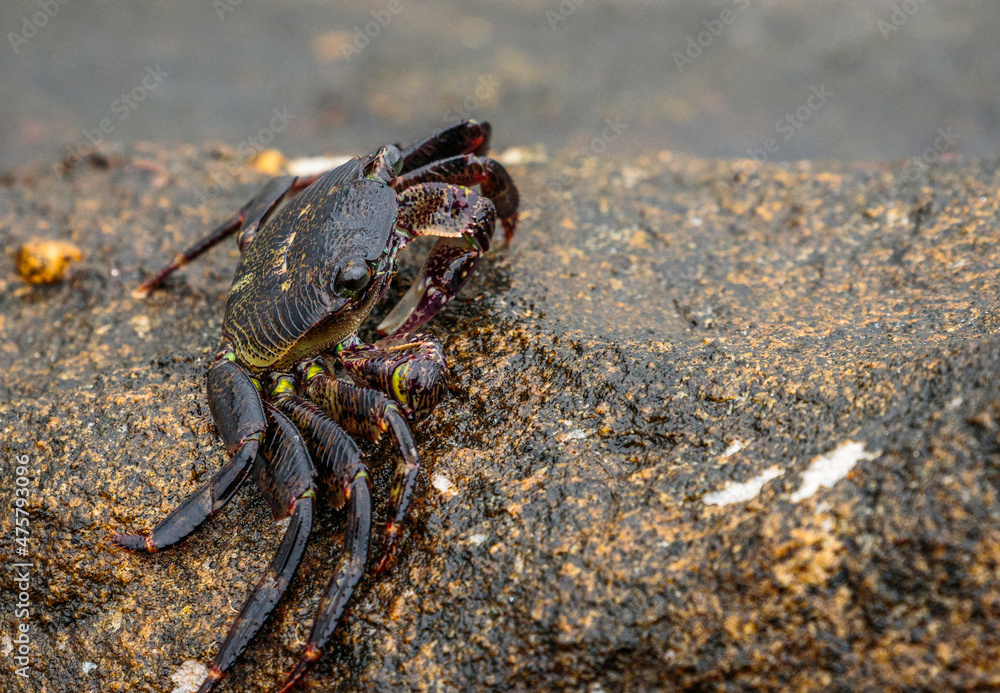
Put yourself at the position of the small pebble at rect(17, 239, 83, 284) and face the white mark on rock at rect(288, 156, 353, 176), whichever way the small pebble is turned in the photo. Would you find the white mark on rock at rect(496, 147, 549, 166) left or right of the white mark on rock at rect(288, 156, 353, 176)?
right

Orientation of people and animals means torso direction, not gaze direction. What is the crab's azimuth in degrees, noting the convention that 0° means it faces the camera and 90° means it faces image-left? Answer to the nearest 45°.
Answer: approximately 270°

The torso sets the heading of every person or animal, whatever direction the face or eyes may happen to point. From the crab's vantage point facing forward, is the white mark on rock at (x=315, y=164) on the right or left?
on its left

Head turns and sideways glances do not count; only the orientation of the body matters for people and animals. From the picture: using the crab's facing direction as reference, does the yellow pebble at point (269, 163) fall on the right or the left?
on its left
